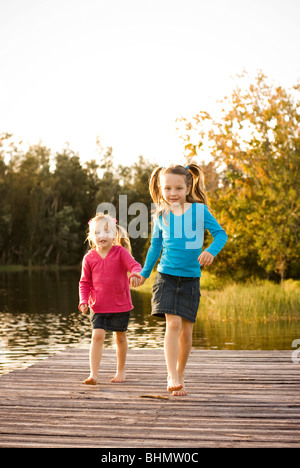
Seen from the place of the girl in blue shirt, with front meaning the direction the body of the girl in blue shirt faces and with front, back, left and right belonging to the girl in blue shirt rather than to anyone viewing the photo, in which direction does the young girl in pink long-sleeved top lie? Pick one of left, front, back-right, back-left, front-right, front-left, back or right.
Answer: back-right

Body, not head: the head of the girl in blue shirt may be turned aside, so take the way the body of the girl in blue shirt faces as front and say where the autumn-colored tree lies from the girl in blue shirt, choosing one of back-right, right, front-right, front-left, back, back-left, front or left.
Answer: back

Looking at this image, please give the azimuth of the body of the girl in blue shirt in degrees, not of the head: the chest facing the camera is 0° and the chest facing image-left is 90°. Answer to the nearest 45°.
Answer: approximately 0°

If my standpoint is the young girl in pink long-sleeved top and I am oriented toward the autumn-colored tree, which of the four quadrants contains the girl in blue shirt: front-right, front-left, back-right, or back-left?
back-right
